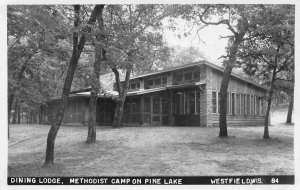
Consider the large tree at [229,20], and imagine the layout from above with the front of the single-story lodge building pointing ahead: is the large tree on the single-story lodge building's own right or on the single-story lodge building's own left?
on the single-story lodge building's own left

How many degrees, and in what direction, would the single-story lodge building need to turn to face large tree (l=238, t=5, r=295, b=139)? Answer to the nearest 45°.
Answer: approximately 45° to its left

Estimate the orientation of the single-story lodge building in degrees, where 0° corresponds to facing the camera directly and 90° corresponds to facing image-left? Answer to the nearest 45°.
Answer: approximately 45°

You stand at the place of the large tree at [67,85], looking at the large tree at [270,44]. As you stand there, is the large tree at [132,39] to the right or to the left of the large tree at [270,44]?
left

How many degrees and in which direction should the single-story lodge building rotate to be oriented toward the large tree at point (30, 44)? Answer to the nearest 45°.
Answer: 0° — it already faces it
